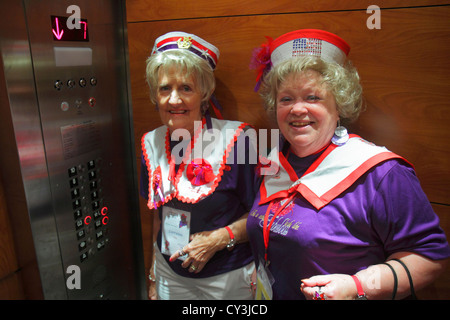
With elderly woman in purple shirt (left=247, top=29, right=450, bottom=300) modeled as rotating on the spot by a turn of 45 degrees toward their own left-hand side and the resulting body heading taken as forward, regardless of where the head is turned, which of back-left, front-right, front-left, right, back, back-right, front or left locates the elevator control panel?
right

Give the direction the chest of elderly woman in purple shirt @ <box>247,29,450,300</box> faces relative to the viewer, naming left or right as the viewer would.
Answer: facing the viewer and to the left of the viewer
